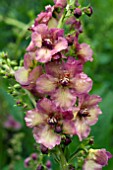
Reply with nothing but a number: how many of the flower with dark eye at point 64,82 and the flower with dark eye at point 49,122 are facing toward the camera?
2

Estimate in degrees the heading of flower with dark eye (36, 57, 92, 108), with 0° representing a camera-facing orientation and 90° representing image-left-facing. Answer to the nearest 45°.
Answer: approximately 0°

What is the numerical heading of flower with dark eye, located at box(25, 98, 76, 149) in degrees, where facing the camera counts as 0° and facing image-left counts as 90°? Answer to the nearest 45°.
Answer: approximately 0°
